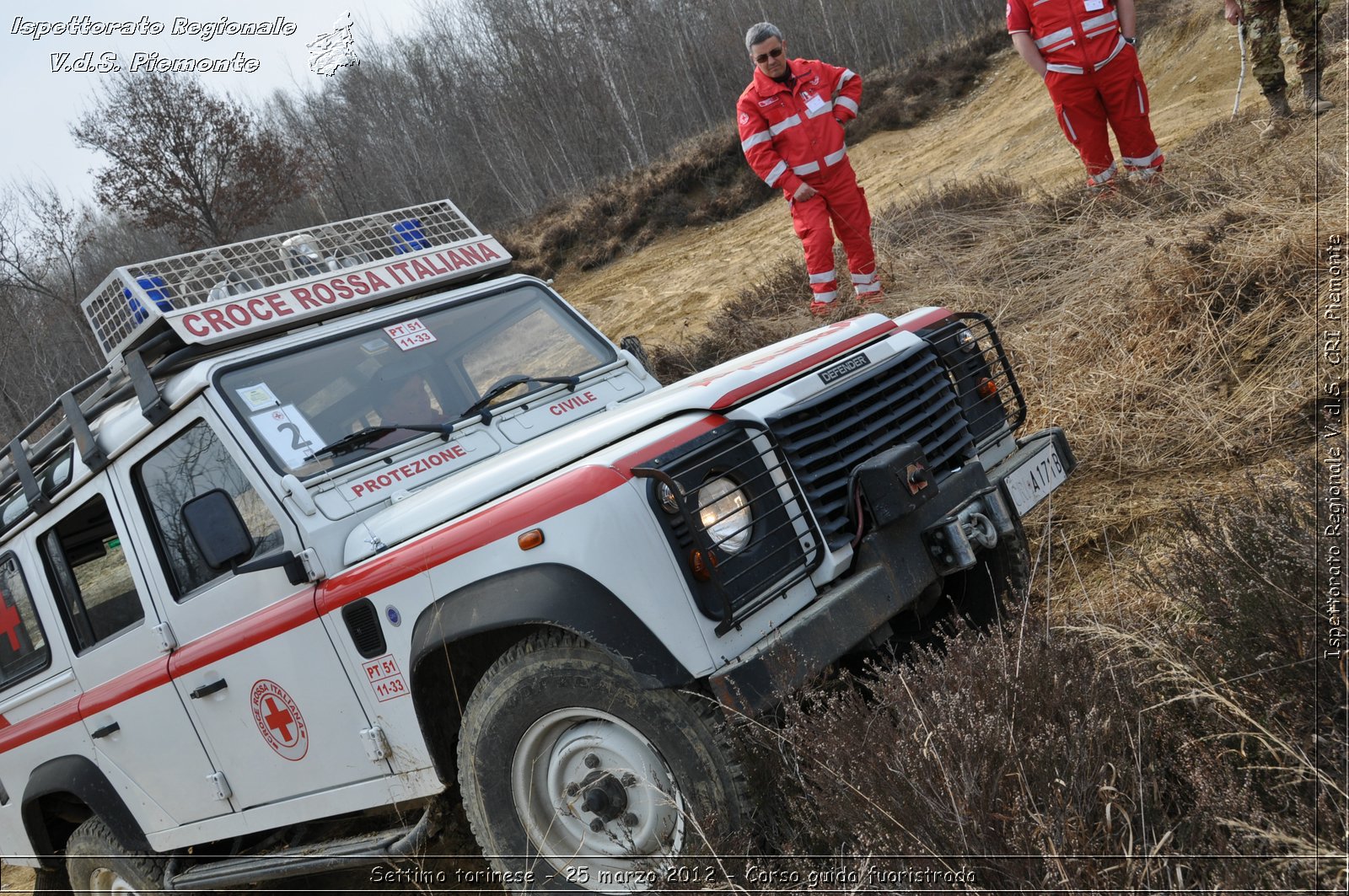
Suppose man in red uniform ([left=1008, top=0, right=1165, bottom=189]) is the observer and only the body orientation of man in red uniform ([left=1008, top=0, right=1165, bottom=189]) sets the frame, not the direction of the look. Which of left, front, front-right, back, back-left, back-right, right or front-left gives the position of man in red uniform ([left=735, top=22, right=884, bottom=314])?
right

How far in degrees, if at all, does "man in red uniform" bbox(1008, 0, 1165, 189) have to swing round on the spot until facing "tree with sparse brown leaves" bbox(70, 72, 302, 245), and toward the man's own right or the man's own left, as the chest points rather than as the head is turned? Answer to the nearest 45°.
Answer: approximately 135° to the man's own right

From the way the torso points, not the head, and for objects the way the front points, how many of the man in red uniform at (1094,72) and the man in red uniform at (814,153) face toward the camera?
2

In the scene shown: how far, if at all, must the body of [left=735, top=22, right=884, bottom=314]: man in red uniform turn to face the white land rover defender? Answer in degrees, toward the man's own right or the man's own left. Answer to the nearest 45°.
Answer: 0° — they already face it

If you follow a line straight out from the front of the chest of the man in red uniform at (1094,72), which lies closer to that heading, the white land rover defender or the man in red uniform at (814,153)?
the white land rover defender

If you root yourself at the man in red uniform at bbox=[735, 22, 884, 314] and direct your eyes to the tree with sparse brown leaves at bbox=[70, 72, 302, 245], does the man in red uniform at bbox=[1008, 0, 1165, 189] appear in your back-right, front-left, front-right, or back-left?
back-right

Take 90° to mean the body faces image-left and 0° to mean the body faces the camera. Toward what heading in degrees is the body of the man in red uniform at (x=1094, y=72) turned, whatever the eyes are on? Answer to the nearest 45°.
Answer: approximately 0°

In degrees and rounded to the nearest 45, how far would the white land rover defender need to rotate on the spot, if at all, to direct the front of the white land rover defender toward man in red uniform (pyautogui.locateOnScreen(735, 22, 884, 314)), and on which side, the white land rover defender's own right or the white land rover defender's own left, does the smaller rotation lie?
approximately 90° to the white land rover defender's own left

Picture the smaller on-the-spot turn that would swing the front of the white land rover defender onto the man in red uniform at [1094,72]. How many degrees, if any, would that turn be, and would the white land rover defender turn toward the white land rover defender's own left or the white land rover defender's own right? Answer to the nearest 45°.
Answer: approximately 90° to the white land rover defender's own left

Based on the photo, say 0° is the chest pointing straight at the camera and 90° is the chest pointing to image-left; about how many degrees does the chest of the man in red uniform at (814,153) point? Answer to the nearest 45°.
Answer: approximately 0°

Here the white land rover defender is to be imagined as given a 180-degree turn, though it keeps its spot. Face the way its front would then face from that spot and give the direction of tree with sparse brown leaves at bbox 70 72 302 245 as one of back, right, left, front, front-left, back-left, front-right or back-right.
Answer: front-right
